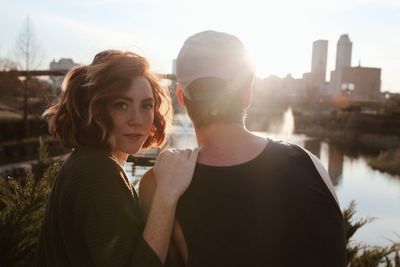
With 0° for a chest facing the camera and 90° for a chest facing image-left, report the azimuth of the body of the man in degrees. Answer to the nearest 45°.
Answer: approximately 180°

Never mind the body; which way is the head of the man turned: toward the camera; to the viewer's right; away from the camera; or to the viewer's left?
away from the camera

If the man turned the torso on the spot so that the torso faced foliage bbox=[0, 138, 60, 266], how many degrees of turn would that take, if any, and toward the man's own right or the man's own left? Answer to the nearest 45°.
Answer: approximately 45° to the man's own left
